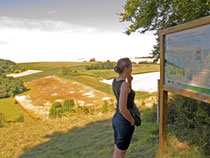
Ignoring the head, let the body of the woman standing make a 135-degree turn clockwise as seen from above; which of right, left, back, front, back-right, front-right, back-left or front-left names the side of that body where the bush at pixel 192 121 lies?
back

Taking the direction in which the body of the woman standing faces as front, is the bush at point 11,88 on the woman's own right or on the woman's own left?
on the woman's own left

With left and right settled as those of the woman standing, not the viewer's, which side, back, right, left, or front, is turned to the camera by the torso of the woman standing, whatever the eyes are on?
right
